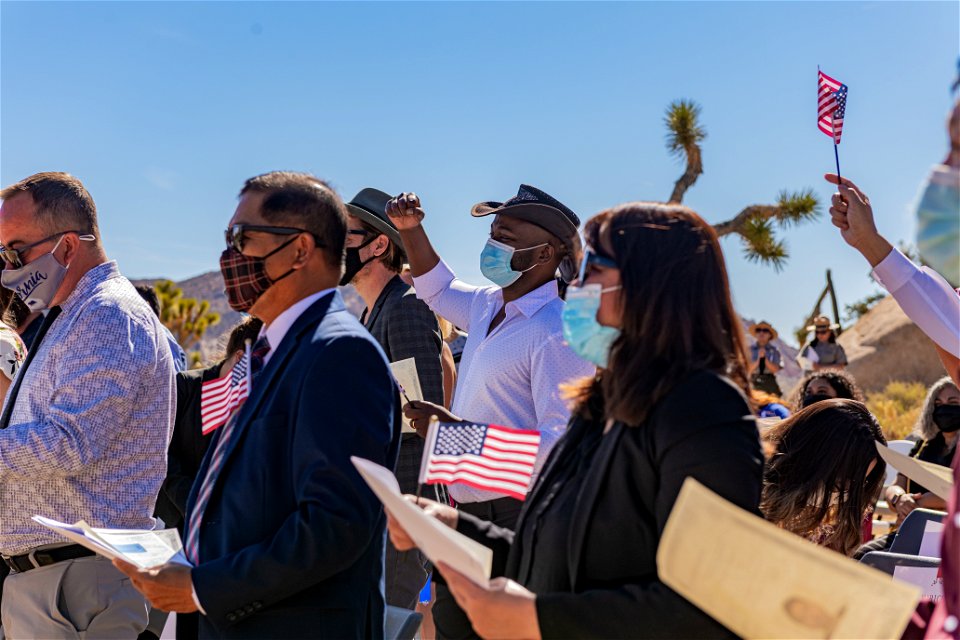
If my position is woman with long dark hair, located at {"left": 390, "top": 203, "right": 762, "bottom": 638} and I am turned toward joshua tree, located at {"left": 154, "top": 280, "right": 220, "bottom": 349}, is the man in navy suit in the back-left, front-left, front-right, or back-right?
front-left

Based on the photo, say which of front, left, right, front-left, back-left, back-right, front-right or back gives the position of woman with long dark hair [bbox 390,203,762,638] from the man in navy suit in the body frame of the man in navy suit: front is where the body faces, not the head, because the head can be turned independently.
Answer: back-left

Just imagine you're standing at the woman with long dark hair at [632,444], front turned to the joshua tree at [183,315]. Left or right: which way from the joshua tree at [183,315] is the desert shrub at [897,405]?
right

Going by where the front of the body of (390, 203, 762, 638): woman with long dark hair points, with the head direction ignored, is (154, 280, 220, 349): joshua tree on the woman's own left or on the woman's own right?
on the woman's own right

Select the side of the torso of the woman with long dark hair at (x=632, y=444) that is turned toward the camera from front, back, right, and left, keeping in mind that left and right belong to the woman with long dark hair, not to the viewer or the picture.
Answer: left

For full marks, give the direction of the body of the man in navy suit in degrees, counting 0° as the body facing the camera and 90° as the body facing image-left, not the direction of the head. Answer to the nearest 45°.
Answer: approximately 90°

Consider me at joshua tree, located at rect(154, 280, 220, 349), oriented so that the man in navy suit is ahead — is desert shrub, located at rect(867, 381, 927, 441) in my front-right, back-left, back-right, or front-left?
front-left

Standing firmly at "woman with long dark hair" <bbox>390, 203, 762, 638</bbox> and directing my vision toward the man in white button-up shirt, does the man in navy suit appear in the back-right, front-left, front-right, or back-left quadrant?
front-left

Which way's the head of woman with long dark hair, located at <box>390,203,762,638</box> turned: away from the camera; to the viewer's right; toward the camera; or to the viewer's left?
to the viewer's left

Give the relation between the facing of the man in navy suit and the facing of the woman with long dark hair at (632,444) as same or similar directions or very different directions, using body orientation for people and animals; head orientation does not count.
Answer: same or similar directions
